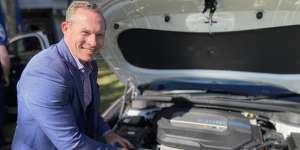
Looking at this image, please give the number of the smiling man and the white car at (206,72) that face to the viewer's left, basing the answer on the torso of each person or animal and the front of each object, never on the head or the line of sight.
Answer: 0

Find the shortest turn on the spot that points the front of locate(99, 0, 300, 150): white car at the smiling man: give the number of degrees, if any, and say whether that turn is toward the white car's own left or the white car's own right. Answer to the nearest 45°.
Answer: approximately 45° to the white car's own right

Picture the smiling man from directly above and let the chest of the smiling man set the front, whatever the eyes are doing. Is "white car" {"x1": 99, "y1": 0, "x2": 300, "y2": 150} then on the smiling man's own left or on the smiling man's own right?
on the smiling man's own left

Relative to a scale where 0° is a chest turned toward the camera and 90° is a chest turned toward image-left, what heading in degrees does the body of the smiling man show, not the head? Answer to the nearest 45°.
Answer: approximately 315°

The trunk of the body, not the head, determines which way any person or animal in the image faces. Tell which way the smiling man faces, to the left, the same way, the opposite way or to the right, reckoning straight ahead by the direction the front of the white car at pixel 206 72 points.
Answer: to the left

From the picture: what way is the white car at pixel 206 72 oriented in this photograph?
toward the camera
